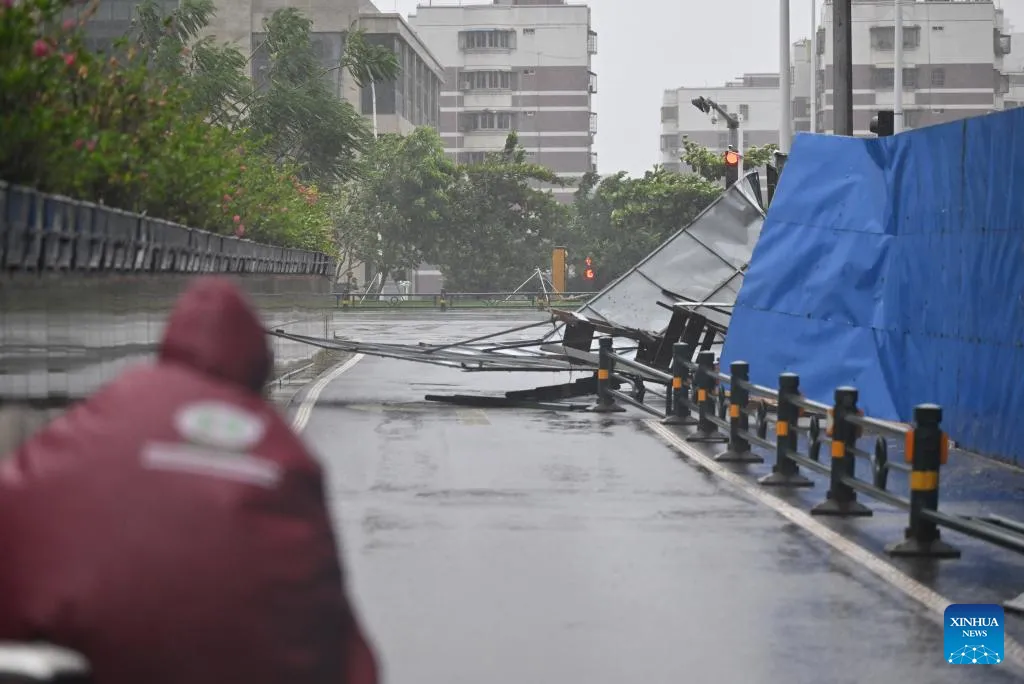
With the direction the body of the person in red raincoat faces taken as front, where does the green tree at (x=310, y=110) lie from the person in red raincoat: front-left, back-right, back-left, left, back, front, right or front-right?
front

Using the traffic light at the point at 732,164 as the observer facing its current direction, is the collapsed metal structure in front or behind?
in front

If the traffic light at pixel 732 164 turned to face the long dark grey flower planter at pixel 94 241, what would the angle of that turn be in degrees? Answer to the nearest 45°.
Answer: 0° — it already faces it

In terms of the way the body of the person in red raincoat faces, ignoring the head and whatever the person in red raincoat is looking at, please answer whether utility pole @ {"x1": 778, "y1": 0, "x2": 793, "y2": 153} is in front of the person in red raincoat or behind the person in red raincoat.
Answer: in front

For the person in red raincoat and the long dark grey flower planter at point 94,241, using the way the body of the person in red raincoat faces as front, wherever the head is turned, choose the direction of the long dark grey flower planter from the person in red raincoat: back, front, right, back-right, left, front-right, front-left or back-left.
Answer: front

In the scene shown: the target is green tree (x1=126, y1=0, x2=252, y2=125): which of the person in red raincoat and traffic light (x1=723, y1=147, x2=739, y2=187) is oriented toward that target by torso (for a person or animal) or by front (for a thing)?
the person in red raincoat

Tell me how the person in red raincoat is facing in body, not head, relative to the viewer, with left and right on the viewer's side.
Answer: facing away from the viewer

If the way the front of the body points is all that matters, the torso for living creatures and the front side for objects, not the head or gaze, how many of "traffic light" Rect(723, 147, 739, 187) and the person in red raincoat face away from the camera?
1

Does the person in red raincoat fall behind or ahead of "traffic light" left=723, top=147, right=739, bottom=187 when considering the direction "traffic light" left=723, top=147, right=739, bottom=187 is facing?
ahead

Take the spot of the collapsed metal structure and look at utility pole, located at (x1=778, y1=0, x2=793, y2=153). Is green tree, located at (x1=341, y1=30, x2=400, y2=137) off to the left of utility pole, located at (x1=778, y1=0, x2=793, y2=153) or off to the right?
left

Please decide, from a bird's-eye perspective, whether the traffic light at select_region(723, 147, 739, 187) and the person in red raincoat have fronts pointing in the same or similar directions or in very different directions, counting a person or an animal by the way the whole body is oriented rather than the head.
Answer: very different directions

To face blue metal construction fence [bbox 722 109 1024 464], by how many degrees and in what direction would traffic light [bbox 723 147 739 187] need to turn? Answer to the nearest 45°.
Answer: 0° — it already faces it

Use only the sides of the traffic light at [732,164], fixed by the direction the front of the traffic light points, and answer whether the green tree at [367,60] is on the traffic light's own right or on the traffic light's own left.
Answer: on the traffic light's own right

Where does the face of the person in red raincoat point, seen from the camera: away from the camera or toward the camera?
away from the camera

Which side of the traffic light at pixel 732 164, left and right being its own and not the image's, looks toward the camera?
front

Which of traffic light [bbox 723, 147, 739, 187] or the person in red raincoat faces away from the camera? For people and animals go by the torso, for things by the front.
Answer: the person in red raincoat
